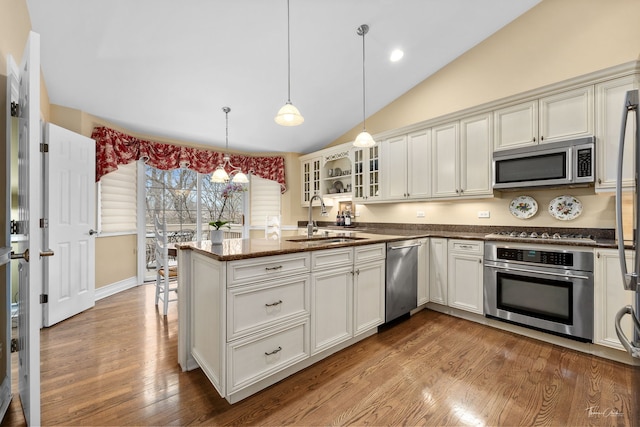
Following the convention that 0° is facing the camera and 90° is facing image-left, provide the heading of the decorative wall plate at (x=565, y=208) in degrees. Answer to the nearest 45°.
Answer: approximately 0°

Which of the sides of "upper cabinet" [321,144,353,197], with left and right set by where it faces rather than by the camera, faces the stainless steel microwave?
left

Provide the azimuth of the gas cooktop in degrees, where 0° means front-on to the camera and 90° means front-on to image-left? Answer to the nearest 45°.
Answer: approximately 0°

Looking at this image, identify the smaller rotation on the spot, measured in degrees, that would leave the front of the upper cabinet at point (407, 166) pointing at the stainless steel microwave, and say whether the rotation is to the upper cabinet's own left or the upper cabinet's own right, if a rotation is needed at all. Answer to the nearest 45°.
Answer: approximately 90° to the upper cabinet's own left

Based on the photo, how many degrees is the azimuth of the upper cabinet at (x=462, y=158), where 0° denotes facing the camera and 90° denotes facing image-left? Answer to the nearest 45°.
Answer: approximately 45°

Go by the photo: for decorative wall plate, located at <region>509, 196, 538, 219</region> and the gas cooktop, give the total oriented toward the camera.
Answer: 2

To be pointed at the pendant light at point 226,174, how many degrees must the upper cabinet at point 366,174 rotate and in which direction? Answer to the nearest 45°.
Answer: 0° — it already faces it

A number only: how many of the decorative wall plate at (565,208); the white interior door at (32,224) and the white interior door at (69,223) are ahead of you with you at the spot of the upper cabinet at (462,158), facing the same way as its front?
2
